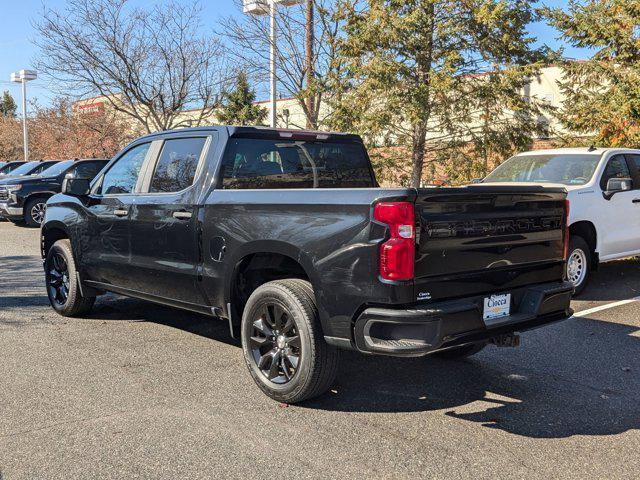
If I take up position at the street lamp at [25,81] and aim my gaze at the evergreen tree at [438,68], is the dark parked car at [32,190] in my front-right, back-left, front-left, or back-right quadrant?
front-right

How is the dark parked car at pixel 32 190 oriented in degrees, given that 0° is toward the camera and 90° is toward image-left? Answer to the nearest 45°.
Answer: approximately 45°

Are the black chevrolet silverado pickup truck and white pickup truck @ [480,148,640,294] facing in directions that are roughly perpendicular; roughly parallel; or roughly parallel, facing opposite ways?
roughly perpendicular

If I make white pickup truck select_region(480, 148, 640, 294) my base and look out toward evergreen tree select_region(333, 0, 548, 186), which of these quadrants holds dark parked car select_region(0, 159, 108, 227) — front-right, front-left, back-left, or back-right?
front-left

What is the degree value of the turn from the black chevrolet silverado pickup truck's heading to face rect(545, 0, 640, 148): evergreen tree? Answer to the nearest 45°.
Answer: approximately 90° to its right

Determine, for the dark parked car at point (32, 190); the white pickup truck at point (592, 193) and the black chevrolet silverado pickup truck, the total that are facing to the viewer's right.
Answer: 0

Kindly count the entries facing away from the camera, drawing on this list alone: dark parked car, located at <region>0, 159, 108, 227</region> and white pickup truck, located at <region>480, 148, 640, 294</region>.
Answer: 0

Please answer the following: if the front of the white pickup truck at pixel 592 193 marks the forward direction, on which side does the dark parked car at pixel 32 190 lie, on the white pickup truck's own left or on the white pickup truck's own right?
on the white pickup truck's own right

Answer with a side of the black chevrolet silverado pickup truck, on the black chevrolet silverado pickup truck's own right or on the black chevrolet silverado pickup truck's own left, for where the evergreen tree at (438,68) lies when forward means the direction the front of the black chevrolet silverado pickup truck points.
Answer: on the black chevrolet silverado pickup truck's own right

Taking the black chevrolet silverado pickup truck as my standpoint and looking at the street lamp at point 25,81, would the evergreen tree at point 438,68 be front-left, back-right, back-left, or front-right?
front-right

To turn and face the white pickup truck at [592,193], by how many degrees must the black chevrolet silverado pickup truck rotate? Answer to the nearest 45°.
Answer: approximately 90° to its right

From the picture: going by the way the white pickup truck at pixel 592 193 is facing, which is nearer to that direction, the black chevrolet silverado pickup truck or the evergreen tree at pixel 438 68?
the black chevrolet silverado pickup truck

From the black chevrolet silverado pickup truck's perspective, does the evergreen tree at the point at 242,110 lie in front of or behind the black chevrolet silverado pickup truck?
in front

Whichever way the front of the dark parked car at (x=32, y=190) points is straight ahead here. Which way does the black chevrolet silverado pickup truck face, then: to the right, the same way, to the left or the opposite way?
to the right
